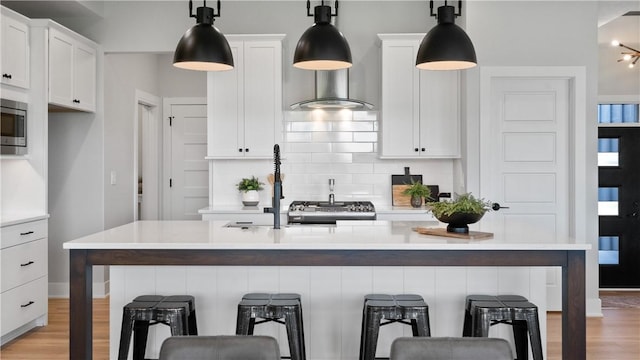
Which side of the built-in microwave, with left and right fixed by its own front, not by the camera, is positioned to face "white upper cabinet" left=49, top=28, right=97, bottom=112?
left

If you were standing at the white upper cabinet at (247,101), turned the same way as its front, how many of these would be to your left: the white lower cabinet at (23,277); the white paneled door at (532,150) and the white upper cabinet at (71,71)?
1

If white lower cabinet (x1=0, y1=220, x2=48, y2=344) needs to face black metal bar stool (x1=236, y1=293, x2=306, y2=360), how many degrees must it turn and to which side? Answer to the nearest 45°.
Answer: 0° — it already faces it

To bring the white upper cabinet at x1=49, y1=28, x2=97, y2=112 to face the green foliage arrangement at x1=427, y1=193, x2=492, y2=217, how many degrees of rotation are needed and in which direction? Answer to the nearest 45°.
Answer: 0° — it already faces it

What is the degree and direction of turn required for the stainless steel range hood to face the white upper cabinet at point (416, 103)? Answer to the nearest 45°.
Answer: approximately 90° to its left

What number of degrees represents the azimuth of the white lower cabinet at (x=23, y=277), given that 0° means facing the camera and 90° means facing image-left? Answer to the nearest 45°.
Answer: approximately 315°

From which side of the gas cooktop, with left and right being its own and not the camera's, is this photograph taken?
front

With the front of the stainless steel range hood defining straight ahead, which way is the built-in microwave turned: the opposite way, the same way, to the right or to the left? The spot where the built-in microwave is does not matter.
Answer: to the left

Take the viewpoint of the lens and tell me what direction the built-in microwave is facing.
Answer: facing the viewer and to the right of the viewer

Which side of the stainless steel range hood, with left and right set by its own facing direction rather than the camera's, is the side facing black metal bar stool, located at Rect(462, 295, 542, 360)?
front

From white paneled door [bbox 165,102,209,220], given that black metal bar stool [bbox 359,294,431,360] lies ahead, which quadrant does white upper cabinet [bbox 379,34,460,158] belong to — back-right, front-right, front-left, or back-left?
front-left

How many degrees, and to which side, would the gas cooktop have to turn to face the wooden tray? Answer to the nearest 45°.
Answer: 0° — it already faces it

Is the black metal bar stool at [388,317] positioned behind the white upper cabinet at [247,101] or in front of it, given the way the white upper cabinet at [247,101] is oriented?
in front

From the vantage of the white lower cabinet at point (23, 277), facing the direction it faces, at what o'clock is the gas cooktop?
The gas cooktop is roughly at 11 o'clock from the white lower cabinet.

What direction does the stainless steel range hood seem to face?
toward the camera

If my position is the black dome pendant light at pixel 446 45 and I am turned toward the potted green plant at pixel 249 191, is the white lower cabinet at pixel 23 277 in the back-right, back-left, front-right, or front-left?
front-left

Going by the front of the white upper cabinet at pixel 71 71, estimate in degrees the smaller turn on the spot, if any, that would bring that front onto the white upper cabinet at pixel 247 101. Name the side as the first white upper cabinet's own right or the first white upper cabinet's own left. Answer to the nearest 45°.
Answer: approximately 45° to the first white upper cabinet's own left

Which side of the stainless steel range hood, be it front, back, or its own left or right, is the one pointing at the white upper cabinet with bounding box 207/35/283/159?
right

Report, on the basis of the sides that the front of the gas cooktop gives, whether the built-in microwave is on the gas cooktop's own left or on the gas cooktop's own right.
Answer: on the gas cooktop's own right

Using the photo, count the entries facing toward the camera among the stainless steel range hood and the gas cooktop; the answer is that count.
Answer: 2

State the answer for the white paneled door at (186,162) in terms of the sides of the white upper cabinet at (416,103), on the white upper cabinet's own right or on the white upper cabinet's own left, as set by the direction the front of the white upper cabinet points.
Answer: on the white upper cabinet's own right

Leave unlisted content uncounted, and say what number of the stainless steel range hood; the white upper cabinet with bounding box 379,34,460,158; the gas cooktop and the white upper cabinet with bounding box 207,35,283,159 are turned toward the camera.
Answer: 4

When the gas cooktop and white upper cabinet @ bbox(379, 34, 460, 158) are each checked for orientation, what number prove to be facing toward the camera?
2

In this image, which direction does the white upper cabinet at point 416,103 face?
toward the camera
